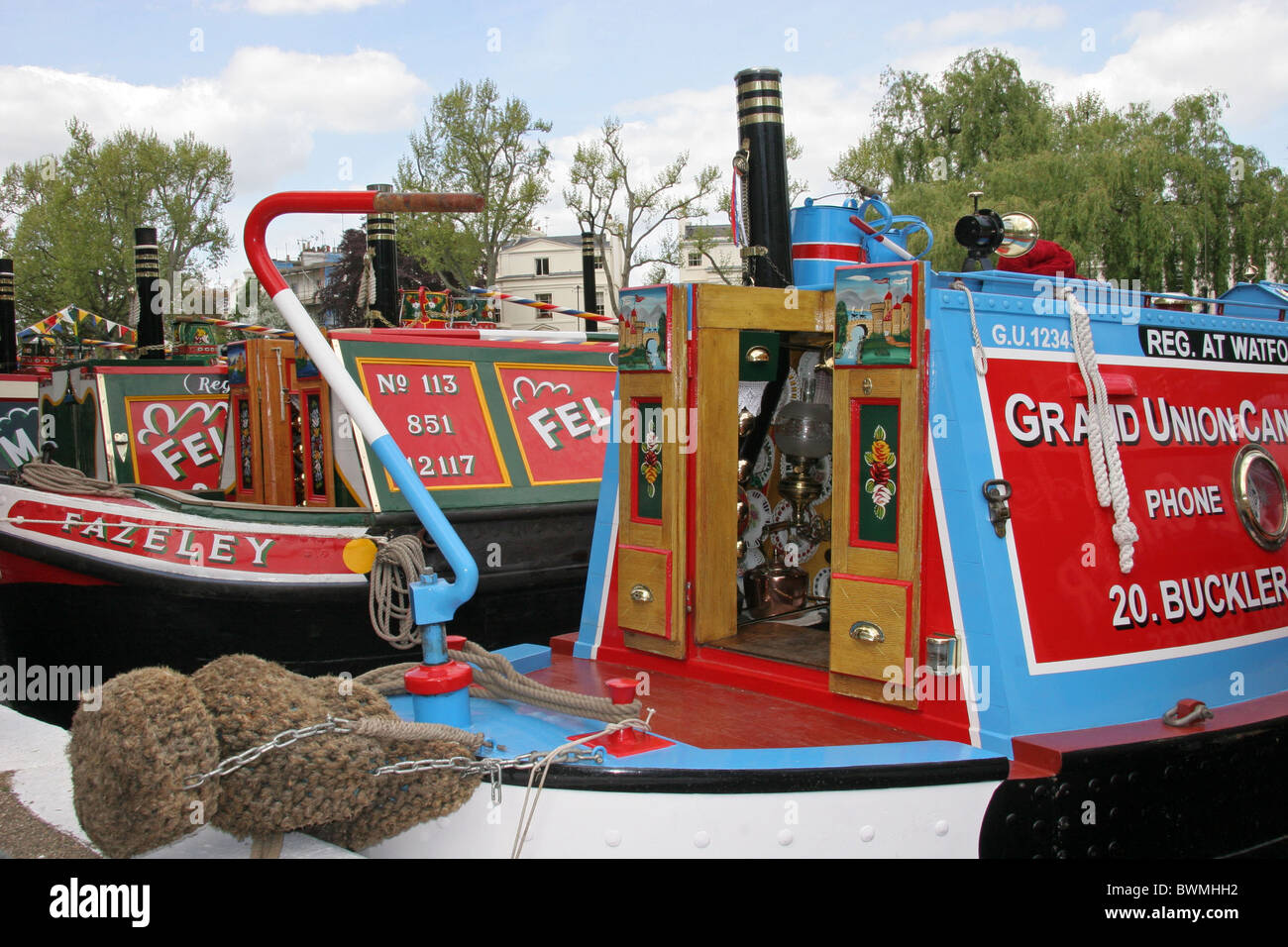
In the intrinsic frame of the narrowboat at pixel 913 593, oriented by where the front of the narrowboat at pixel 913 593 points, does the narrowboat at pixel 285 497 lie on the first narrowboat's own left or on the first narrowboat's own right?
on the first narrowboat's own left

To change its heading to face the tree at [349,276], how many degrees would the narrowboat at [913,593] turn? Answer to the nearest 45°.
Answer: approximately 45° to its left

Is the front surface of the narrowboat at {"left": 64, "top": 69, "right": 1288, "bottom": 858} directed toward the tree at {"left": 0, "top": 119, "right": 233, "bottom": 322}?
no

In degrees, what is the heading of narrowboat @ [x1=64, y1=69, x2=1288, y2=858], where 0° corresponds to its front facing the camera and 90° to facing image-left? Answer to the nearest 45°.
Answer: approximately 225°

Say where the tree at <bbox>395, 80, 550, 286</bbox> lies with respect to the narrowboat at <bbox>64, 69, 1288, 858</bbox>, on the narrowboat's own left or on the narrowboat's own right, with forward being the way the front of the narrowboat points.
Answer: on the narrowboat's own left

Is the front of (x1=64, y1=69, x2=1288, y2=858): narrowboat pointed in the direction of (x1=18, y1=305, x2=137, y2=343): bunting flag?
no
